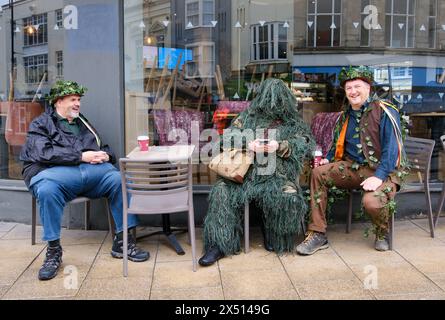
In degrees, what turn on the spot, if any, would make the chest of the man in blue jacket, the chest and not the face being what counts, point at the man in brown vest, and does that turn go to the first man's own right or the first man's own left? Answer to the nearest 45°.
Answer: approximately 45° to the first man's own left

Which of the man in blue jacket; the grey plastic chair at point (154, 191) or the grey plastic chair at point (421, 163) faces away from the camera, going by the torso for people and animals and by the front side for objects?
the grey plastic chair at point (154, 191)

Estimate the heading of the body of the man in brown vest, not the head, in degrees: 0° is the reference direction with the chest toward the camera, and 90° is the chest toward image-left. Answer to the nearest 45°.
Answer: approximately 45°

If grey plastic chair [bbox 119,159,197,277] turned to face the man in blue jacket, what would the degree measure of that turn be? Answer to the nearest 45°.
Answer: approximately 45° to its left

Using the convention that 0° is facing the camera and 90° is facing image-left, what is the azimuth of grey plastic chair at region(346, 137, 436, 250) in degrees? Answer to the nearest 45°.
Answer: approximately 45°

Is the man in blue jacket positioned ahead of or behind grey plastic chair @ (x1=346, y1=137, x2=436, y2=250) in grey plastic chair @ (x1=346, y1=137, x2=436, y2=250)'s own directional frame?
ahead

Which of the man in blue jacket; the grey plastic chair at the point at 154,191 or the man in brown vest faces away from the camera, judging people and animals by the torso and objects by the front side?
the grey plastic chair

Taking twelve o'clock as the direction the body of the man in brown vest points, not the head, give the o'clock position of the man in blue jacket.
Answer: The man in blue jacket is roughly at 1 o'clock from the man in brown vest.

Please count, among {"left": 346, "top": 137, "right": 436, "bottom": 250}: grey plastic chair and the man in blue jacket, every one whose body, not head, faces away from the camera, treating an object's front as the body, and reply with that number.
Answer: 0

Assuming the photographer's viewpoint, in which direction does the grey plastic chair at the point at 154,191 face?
facing away from the viewer

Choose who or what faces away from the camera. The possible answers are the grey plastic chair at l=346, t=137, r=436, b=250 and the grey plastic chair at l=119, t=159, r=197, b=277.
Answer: the grey plastic chair at l=119, t=159, r=197, b=277
